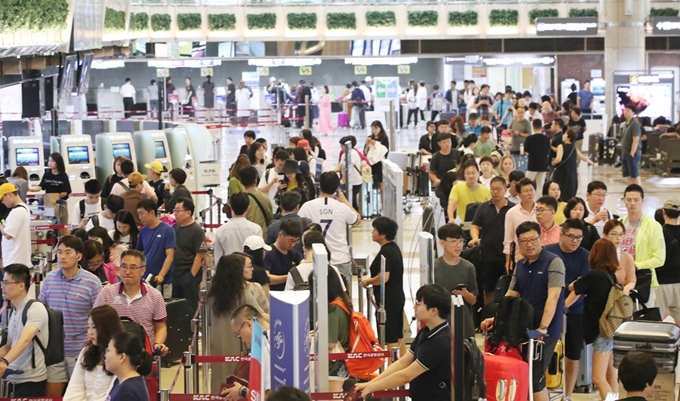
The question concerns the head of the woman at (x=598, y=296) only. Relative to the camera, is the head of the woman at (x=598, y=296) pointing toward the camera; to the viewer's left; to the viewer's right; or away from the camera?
away from the camera

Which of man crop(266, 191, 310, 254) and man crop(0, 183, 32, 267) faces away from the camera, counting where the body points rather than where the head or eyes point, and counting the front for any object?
man crop(266, 191, 310, 254)

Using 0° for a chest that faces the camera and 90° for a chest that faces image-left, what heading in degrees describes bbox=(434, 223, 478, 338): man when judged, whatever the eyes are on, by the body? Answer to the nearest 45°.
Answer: approximately 0°

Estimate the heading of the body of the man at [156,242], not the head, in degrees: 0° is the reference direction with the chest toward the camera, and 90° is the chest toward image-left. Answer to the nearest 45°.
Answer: approximately 45°

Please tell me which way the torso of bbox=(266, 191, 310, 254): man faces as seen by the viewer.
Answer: away from the camera

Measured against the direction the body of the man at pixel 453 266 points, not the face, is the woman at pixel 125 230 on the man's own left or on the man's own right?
on the man's own right

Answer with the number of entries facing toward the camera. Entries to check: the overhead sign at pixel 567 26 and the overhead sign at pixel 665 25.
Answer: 2
